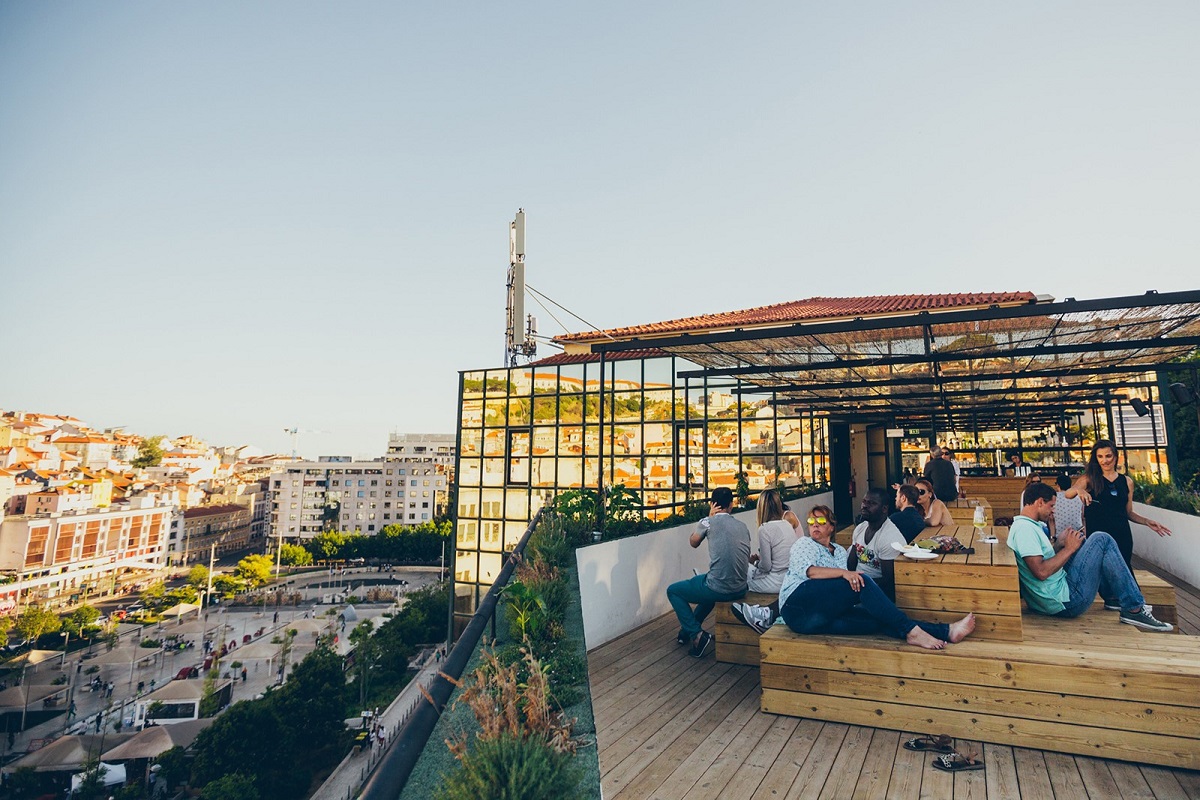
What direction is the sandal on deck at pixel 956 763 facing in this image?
to the viewer's left

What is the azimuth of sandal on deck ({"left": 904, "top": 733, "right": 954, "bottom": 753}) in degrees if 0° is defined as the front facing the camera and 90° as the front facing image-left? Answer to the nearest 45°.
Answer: approximately 90°

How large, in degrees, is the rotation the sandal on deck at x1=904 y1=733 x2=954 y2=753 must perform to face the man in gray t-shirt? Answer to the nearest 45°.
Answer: approximately 45° to its right

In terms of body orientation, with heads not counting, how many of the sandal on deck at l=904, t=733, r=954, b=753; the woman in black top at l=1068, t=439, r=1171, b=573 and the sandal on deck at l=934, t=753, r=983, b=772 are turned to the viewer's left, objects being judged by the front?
2

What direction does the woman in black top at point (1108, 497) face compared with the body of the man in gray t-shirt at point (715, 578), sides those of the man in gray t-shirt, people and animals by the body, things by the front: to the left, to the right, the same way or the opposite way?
to the left

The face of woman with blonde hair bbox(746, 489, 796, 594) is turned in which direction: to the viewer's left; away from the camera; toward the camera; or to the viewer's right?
away from the camera

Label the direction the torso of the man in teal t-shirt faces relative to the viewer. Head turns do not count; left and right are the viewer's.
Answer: facing to the right of the viewer

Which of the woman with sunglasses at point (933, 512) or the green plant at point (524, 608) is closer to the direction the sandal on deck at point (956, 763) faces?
the green plant

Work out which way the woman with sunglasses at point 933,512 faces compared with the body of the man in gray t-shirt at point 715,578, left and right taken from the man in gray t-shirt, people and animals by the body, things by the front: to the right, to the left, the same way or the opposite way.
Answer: to the left
